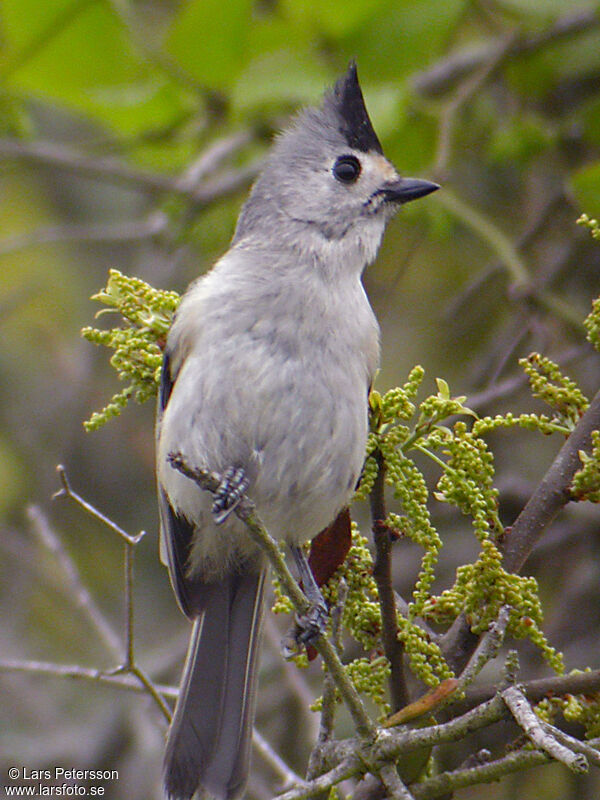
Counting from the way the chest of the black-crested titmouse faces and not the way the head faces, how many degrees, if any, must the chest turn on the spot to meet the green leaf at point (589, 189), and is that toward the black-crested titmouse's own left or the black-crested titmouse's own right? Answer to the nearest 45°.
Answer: approximately 135° to the black-crested titmouse's own left

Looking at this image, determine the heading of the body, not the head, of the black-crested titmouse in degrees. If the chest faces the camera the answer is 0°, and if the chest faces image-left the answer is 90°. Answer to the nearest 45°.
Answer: approximately 315°
